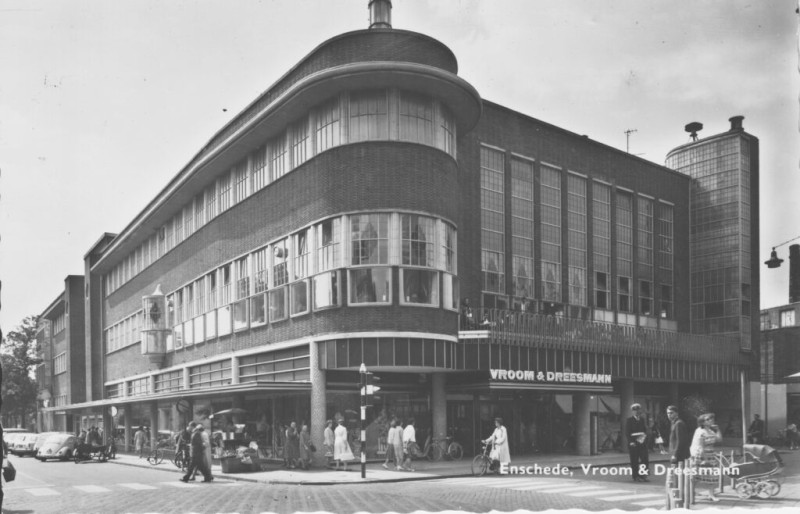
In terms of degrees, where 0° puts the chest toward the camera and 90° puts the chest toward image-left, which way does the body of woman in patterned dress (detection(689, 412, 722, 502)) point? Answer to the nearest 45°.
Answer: approximately 270°

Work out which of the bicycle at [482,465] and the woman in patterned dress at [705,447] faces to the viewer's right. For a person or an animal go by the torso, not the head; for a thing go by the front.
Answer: the woman in patterned dress

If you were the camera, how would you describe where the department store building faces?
facing the viewer and to the right of the viewer

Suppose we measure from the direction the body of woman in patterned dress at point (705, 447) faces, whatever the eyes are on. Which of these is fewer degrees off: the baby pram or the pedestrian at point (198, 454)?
the baby pram
